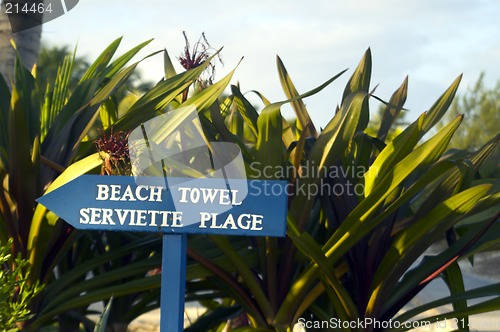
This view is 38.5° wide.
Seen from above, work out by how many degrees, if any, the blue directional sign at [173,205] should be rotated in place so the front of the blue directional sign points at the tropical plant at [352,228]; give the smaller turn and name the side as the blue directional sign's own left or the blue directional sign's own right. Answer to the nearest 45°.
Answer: approximately 135° to the blue directional sign's own left

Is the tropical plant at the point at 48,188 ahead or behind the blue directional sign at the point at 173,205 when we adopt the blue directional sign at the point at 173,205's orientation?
behind

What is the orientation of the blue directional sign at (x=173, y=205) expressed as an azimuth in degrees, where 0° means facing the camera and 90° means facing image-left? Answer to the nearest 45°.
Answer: approximately 0°
